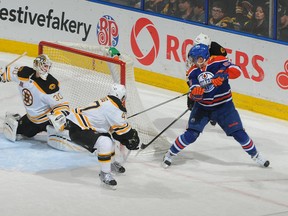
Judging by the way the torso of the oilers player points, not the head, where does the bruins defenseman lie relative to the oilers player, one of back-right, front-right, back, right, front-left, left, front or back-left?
front-right

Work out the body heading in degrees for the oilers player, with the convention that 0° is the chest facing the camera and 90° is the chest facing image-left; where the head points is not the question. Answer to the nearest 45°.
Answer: approximately 0°

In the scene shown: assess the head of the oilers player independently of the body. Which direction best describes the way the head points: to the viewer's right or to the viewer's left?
to the viewer's left
